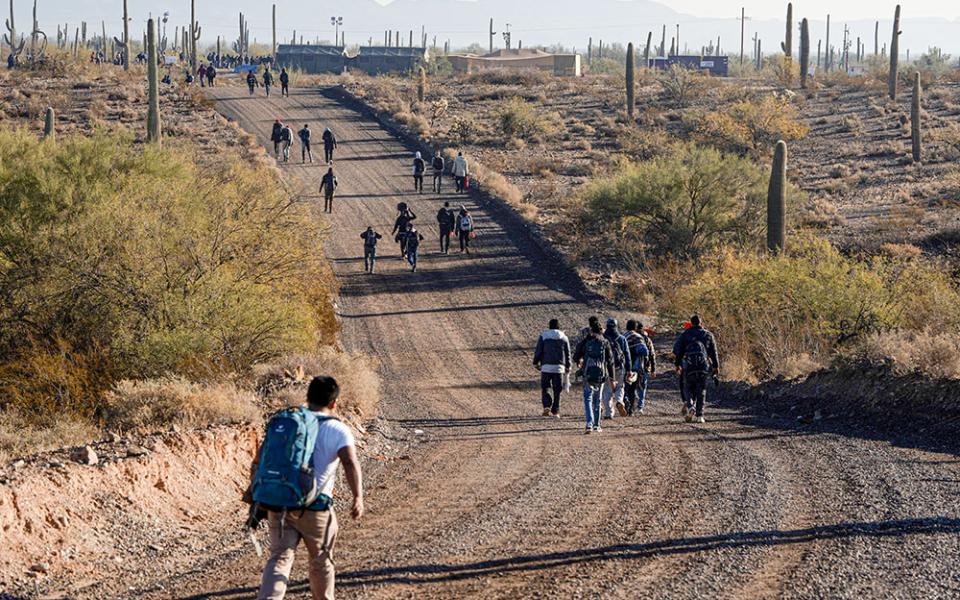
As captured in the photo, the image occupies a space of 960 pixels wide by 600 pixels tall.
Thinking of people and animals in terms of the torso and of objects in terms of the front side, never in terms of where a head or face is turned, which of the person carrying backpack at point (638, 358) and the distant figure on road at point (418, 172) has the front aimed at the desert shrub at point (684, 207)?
the person carrying backpack

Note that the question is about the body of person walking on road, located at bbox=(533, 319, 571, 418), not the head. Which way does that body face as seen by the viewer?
away from the camera

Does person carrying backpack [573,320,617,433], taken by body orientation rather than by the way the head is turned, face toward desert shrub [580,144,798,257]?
yes

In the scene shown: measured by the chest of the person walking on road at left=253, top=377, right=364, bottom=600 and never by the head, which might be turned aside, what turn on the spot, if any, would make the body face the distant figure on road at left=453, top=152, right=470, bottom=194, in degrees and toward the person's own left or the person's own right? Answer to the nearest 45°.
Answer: approximately 45° to the person's own left

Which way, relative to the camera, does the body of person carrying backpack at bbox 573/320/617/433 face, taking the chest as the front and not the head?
away from the camera

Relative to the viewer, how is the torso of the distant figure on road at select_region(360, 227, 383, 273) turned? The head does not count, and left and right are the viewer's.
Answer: facing away from the viewer

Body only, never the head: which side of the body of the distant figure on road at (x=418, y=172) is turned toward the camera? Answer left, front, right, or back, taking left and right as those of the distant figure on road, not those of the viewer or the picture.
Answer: back

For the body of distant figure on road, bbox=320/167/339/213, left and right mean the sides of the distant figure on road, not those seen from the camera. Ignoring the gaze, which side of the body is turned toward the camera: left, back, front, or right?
back

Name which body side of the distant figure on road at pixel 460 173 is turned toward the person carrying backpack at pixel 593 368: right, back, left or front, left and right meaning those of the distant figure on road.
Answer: back

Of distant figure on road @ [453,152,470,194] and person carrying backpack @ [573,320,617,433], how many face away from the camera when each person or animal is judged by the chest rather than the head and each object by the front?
2

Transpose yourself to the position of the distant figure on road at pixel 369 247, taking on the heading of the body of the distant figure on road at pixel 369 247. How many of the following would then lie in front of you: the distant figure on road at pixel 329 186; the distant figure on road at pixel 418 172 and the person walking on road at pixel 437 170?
3

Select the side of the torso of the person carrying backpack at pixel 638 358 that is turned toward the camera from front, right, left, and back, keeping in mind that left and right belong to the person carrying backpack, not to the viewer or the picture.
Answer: back

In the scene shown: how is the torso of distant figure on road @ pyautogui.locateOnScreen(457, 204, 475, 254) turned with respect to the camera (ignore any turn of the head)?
away from the camera
